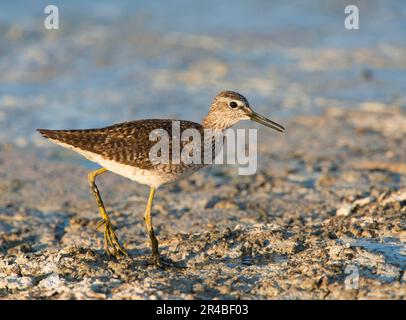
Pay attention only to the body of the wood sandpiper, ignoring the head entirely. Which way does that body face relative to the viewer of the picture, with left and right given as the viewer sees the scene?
facing to the right of the viewer
